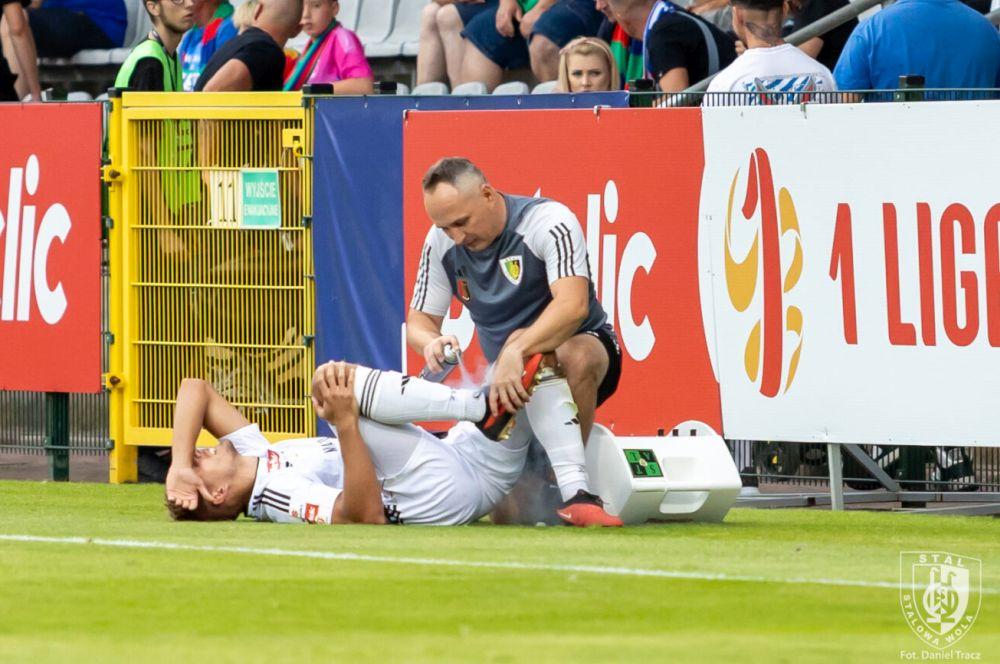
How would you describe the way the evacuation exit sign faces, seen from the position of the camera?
facing the viewer

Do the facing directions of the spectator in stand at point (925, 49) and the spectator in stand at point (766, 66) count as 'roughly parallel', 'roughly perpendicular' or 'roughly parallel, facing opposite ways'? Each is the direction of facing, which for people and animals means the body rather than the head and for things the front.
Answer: roughly parallel

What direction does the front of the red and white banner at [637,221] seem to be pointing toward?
toward the camera

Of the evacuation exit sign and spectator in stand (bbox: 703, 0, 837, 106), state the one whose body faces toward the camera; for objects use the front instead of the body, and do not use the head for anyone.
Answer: the evacuation exit sign

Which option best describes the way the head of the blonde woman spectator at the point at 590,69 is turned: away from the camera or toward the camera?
toward the camera

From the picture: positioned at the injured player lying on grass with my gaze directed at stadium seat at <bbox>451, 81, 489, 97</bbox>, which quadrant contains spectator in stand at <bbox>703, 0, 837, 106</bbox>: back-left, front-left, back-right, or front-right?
front-right

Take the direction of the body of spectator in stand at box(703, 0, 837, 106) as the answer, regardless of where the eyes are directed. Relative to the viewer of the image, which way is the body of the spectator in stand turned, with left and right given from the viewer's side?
facing away from the viewer

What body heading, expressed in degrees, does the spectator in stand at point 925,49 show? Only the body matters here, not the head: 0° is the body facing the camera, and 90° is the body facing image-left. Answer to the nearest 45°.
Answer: approximately 180°

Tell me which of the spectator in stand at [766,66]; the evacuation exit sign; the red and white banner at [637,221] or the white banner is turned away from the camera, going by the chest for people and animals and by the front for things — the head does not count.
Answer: the spectator in stand

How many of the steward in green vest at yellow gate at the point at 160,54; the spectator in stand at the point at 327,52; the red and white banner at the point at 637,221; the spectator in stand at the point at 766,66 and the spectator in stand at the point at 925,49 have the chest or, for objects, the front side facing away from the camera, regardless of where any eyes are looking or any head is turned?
2

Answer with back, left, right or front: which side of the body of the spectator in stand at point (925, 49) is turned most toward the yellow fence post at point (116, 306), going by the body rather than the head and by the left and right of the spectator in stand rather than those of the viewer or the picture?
left

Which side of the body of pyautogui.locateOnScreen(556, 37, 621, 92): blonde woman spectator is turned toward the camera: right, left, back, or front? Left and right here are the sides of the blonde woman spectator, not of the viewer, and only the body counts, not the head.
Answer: front

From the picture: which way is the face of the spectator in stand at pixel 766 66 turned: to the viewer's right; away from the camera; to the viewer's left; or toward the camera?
away from the camera

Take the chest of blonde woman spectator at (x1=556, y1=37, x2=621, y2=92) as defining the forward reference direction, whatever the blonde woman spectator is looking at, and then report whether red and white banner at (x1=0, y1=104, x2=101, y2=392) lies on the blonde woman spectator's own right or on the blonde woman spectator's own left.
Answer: on the blonde woman spectator's own right
